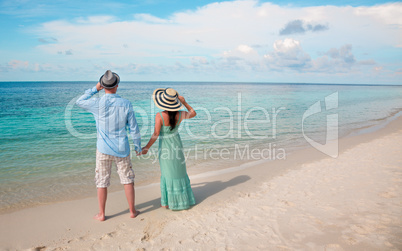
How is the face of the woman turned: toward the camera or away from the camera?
away from the camera

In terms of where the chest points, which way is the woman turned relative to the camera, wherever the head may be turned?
away from the camera

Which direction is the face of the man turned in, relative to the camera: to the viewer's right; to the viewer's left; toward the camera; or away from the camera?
away from the camera

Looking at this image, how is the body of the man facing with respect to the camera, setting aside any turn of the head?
away from the camera

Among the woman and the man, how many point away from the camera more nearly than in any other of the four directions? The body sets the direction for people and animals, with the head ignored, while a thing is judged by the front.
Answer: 2

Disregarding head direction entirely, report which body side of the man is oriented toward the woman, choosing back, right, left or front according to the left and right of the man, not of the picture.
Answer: right
